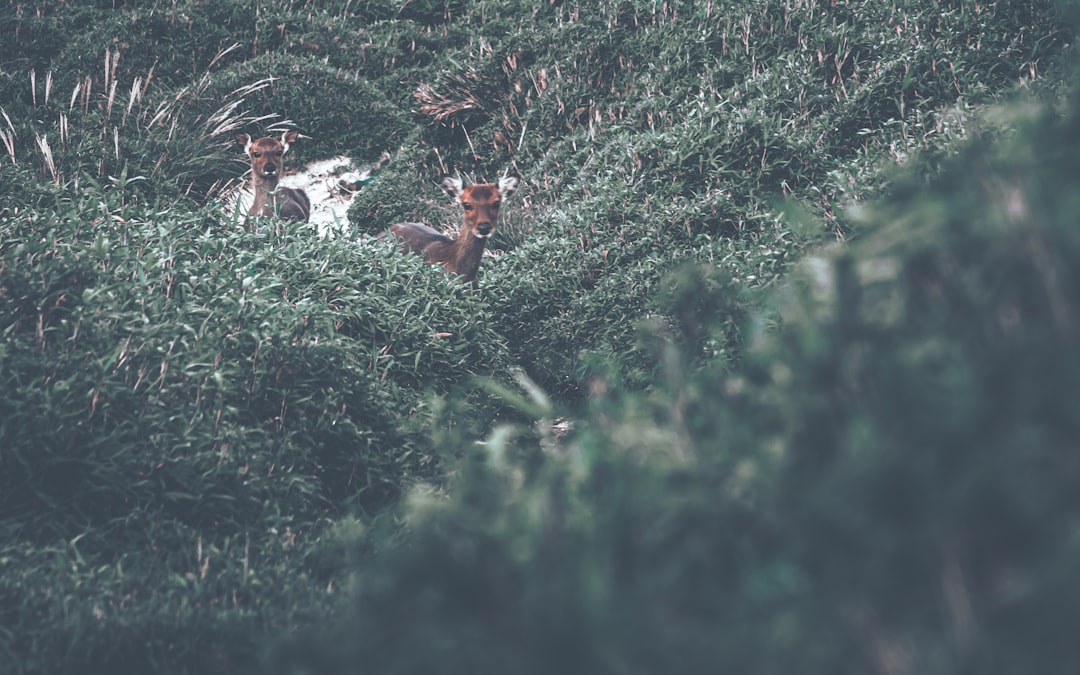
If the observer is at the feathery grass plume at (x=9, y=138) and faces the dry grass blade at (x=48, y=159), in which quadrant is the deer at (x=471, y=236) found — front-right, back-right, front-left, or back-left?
front-left

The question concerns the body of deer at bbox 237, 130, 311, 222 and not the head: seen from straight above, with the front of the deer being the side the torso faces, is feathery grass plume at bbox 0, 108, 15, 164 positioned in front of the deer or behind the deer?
in front

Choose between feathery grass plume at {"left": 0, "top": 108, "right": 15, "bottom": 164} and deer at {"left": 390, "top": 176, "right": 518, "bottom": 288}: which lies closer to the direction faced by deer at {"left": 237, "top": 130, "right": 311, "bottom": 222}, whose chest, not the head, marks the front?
the feathery grass plume

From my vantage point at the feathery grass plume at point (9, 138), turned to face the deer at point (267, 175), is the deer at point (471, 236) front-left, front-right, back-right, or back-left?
front-right

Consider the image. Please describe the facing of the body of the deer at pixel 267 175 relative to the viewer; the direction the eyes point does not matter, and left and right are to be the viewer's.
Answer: facing the viewer and to the left of the viewer

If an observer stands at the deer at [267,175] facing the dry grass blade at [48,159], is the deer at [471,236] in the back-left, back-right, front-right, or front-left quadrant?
back-left

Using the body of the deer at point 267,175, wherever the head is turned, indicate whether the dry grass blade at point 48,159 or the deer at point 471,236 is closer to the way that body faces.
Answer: the dry grass blade

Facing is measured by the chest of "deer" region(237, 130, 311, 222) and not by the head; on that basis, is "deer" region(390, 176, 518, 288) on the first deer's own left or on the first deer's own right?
on the first deer's own left

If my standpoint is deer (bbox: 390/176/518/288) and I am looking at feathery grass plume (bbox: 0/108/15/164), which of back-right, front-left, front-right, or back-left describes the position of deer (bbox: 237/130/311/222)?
front-right

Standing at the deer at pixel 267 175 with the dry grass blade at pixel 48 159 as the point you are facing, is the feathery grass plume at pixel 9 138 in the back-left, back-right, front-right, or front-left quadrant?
front-right
